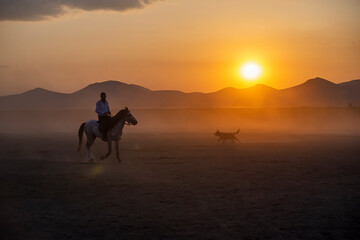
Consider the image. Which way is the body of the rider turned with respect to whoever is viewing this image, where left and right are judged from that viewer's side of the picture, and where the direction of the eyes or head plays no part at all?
facing the viewer and to the right of the viewer
